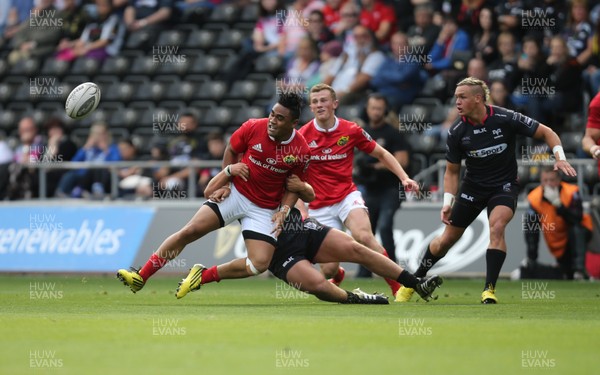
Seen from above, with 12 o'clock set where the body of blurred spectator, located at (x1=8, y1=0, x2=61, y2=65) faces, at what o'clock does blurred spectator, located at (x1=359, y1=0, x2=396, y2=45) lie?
blurred spectator, located at (x1=359, y1=0, x2=396, y2=45) is roughly at 9 o'clock from blurred spectator, located at (x1=8, y1=0, x2=61, y2=65).

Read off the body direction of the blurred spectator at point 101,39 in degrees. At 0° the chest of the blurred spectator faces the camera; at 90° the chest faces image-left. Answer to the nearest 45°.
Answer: approximately 45°

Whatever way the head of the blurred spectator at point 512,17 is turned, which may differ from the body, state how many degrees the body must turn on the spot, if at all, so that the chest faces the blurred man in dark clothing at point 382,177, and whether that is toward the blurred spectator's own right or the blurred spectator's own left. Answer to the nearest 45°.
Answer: approximately 45° to the blurred spectator's own right

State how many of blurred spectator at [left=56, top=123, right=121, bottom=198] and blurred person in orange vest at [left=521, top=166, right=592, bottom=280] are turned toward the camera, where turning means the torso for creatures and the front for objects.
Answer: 2

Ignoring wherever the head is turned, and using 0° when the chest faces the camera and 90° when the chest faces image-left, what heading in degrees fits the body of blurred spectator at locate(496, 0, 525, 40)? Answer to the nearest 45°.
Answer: approximately 0°
